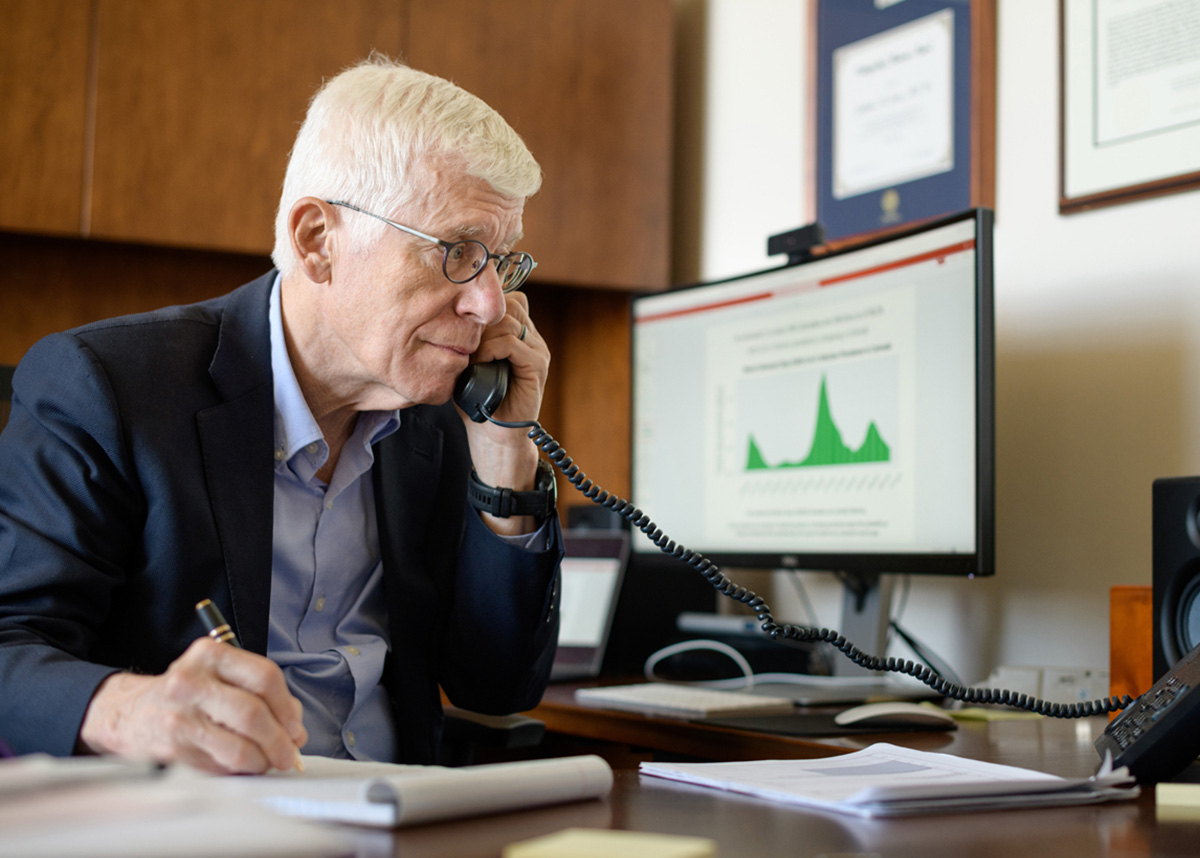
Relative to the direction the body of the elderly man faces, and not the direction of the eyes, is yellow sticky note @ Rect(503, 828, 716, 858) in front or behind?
in front

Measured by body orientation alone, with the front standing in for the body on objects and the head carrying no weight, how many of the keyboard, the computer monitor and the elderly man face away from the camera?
0

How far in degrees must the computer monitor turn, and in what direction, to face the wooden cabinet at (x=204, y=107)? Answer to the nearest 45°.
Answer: approximately 45° to its right

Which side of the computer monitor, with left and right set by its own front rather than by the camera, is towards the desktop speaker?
left

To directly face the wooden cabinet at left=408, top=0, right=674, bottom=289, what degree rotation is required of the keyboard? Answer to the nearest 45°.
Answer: approximately 135° to its right

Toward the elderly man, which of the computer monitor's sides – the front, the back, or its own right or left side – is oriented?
front

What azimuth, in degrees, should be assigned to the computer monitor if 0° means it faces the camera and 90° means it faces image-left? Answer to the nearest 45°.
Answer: approximately 45°

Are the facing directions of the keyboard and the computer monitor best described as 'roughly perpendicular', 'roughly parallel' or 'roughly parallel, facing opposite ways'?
roughly parallel

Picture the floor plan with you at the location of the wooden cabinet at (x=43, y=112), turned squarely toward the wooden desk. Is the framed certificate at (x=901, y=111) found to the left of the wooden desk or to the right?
left

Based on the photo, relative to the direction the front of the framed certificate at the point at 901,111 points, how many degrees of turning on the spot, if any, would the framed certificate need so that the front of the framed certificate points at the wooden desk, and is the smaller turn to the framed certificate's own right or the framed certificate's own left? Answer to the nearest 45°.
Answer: approximately 45° to the framed certificate's own left
